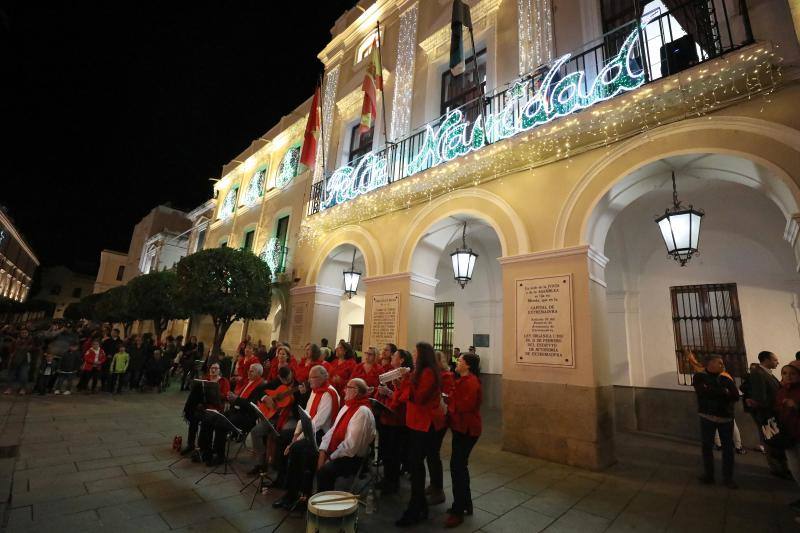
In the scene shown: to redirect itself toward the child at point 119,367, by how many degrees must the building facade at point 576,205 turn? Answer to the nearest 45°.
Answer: approximately 45° to its right

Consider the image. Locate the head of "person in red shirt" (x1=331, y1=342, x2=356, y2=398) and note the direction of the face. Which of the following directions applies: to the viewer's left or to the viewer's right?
to the viewer's left

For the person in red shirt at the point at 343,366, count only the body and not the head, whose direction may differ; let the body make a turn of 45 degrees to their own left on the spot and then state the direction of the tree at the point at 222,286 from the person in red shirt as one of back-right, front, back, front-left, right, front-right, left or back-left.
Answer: back-right

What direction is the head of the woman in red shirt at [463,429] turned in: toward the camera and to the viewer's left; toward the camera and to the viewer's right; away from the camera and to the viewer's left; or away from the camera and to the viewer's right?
toward the camera and to the viewer's left

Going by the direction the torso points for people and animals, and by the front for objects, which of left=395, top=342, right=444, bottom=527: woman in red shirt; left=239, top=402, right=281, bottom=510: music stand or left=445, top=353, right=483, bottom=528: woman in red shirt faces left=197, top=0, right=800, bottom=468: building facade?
the music stand

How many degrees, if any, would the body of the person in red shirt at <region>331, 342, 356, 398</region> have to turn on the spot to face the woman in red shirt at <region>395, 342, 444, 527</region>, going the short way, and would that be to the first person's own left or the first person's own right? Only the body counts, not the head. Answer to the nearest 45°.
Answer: approximately 45° to the first person's own left
